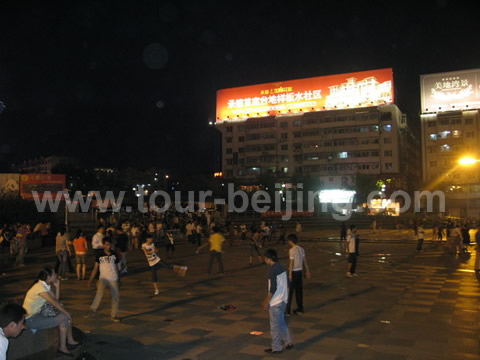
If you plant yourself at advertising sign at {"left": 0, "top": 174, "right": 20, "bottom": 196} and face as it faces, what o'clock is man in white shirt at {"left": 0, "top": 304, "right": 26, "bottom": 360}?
The man in white shirt is roughly at 12 o'clock from the advertising sign.

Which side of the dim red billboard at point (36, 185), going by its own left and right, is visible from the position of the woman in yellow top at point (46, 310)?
front

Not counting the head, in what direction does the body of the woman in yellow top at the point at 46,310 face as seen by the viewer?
to the viewer's right

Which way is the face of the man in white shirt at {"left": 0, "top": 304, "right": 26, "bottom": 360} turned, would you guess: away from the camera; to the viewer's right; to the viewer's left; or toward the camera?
to the viewer's right

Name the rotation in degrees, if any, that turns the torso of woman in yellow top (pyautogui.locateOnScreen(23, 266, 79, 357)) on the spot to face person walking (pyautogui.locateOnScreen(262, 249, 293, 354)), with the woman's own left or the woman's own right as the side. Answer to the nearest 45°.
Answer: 0° — they already face them

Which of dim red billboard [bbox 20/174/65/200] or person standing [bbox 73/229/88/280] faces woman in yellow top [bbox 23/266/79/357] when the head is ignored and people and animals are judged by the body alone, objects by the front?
the dim red billboard

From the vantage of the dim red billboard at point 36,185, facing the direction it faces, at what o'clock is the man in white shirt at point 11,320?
The man in white shirt is roughly at 12 o'clock from the dim red billboard.

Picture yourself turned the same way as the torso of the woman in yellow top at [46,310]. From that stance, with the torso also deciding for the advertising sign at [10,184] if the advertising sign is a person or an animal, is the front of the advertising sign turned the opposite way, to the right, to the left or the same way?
to the right

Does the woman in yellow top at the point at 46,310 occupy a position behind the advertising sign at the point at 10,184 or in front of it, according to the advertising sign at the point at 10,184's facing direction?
in front
